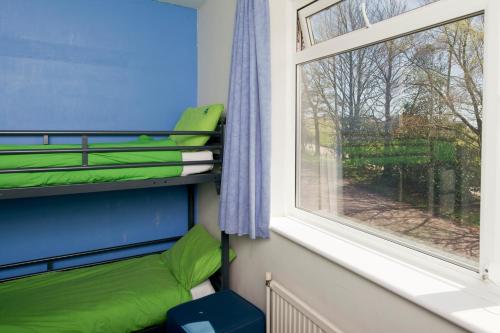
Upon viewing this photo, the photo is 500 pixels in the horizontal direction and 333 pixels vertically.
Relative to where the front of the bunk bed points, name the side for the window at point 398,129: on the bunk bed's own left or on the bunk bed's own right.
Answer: on the bunk bed's own left

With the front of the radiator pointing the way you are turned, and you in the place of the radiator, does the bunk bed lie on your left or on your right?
on your right
